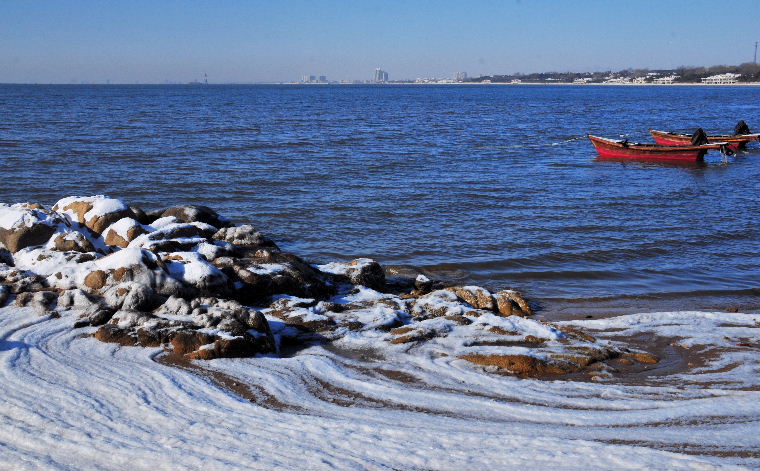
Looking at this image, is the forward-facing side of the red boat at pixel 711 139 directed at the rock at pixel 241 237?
no

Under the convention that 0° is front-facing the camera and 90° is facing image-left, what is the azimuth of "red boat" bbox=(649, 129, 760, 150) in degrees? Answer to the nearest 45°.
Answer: approximately 90°

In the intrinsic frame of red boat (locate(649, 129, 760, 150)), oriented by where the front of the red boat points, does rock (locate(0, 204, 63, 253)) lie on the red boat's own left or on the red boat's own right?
on the red boat's own left

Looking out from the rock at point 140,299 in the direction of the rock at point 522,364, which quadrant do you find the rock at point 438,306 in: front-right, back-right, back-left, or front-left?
front-left

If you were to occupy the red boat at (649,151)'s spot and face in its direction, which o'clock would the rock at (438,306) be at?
The rock is roughly at 9 o'clock from the red boat.

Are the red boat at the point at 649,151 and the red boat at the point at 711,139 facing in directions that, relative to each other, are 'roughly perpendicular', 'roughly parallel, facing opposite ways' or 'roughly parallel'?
roughly parallel

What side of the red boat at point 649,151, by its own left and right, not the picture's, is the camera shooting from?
left

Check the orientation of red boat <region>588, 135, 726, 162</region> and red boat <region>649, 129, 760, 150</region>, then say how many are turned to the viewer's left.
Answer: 2

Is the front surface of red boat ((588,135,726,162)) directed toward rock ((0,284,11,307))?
no

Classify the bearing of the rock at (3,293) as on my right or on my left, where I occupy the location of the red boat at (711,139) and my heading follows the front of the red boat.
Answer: on my left

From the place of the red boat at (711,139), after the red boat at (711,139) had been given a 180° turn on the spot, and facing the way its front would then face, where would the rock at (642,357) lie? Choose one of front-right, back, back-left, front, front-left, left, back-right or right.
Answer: right

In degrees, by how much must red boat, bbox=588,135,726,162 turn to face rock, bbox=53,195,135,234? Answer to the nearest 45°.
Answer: approximately 90° to its left

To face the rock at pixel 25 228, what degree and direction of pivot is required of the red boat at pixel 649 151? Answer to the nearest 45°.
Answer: approximately 90° to its left

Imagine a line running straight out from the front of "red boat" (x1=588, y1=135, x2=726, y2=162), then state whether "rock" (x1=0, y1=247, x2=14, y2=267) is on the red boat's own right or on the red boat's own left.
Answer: on the red boat's own left

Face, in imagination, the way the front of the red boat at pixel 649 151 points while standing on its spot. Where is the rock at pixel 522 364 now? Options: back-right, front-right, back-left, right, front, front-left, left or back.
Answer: left

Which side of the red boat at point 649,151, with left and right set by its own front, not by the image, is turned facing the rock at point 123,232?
left

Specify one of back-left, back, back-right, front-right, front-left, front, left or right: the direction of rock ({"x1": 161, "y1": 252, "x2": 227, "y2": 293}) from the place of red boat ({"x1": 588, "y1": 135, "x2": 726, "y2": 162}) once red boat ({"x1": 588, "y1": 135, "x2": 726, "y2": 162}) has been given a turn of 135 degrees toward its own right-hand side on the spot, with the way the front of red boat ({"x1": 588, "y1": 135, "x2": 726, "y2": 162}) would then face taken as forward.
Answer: back-right

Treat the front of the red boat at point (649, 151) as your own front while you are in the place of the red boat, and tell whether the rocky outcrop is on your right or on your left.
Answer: on your left
